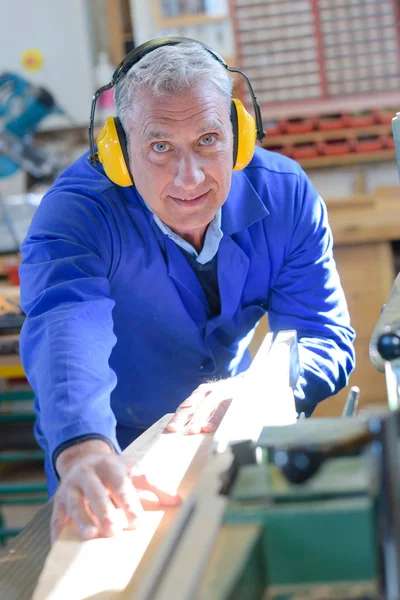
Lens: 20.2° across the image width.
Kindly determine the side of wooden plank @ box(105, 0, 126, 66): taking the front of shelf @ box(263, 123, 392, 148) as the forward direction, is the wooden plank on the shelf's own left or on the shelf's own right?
on the shelf's own right

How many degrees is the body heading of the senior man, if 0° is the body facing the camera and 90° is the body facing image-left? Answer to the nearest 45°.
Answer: approximately 0°

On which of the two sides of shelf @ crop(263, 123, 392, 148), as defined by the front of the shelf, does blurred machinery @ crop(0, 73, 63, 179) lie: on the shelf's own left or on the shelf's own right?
on the shelf's own right

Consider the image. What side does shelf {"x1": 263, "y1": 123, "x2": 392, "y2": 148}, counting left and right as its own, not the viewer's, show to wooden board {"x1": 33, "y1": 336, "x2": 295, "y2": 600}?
front

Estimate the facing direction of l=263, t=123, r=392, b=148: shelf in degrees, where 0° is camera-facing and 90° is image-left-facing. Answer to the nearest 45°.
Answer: approximately 0°

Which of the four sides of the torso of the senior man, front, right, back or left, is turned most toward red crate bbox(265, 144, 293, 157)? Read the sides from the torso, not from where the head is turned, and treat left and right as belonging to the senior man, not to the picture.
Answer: back

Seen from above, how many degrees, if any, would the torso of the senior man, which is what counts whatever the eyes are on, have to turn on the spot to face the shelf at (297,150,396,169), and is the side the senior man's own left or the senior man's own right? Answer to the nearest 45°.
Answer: approximately 180°

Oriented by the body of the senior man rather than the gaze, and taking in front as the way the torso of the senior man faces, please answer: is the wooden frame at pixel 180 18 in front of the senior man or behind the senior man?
behind

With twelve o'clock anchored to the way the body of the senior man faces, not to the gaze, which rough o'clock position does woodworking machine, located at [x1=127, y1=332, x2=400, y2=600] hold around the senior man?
The woodworking machine is roughly at 12 o'clock from the senior man.

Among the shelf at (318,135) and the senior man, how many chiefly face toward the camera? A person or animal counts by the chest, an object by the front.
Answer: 2
